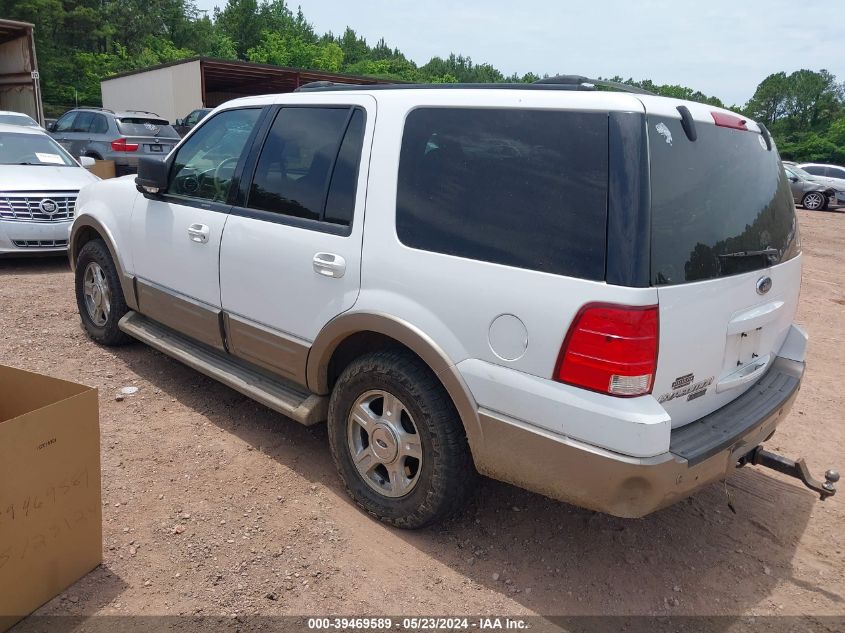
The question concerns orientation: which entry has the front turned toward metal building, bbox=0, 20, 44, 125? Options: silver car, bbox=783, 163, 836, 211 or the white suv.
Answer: the white suv

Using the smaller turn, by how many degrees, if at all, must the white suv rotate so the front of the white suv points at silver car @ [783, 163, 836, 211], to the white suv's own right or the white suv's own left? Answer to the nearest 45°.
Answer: approximately 90° to the white suv's own right

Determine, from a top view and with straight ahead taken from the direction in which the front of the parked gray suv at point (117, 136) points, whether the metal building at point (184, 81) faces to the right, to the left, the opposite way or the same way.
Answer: the opposite way

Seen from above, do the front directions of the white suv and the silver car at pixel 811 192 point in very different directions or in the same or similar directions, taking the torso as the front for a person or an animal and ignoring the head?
very different directions

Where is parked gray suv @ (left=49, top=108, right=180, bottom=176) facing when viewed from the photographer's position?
facing away from the viewer and to the left of the viewer

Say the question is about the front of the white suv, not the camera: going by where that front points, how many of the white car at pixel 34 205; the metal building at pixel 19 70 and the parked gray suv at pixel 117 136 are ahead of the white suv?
3
